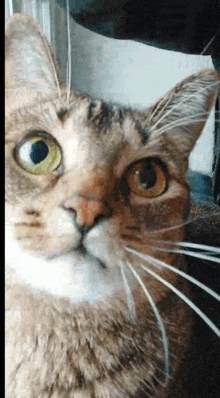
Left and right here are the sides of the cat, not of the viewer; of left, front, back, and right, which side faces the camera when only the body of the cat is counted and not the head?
front
